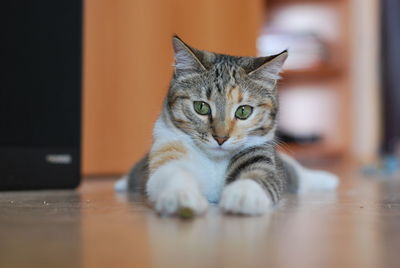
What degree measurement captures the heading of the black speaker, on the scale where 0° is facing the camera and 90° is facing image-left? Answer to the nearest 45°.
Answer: approximately 0°

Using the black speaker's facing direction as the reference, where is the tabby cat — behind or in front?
in front

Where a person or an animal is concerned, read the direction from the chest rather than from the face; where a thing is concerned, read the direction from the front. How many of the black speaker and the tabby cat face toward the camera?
2

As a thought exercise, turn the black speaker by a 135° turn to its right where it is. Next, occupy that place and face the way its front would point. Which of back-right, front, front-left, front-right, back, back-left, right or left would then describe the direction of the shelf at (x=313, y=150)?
right

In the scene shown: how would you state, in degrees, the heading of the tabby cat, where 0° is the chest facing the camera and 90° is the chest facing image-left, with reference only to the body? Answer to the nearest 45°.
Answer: approximately 0°

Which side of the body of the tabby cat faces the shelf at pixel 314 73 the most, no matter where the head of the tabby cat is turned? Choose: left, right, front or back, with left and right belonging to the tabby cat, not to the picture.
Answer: back
